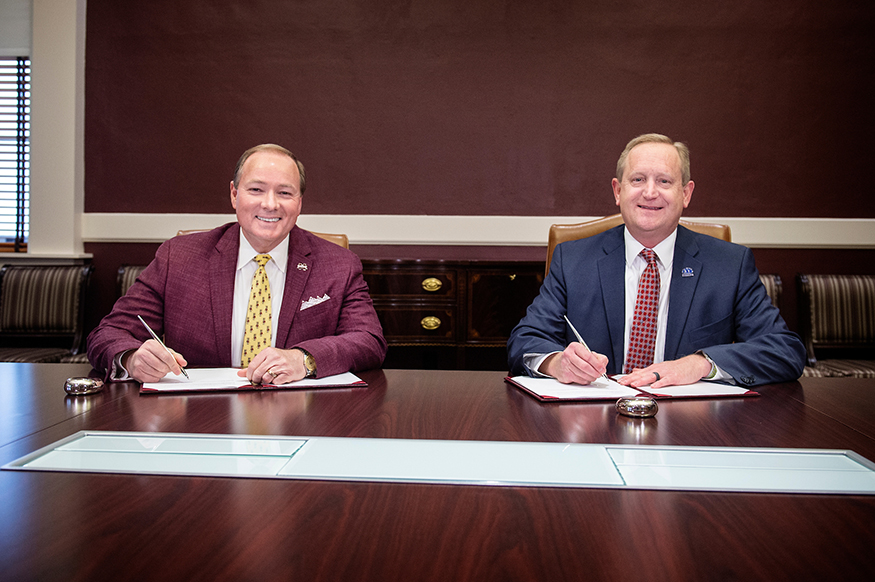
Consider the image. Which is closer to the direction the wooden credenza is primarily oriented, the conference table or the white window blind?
the conference table

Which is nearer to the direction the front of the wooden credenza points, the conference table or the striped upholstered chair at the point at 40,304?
the conference table

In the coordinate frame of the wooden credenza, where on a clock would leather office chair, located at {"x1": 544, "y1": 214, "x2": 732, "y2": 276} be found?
The leather office chair is roughly at 11 o'clock from the wooden credenza.

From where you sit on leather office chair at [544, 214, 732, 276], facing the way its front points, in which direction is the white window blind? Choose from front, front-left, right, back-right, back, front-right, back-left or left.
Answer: right

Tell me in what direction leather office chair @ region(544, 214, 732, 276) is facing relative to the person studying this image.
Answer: facing the viewer

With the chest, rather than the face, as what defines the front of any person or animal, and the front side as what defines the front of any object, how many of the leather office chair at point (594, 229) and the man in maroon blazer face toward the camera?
2

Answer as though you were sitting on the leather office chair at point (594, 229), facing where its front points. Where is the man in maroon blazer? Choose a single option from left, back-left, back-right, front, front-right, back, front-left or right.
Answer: front-right

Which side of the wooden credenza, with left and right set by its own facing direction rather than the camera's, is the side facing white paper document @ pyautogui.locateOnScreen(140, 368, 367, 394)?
front

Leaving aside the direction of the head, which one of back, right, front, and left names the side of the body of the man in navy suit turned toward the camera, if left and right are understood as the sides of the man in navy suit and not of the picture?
front

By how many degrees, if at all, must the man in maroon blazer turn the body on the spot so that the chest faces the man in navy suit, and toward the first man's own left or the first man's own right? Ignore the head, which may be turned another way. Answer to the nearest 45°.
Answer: approximately 90° to the first man's own left

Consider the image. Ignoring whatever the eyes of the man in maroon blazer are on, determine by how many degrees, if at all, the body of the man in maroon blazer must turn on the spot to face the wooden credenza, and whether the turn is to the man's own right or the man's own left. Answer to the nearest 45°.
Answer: approximately 135° to the man's own left

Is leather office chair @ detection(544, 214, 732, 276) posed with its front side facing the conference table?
yes

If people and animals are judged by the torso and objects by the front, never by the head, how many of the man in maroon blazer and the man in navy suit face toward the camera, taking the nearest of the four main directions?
2

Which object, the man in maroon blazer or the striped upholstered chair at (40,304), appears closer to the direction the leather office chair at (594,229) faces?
the man in maroon blazer

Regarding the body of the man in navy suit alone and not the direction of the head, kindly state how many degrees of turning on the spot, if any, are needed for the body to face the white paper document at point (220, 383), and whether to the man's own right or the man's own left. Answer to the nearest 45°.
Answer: approximately 45° to the man's own right
